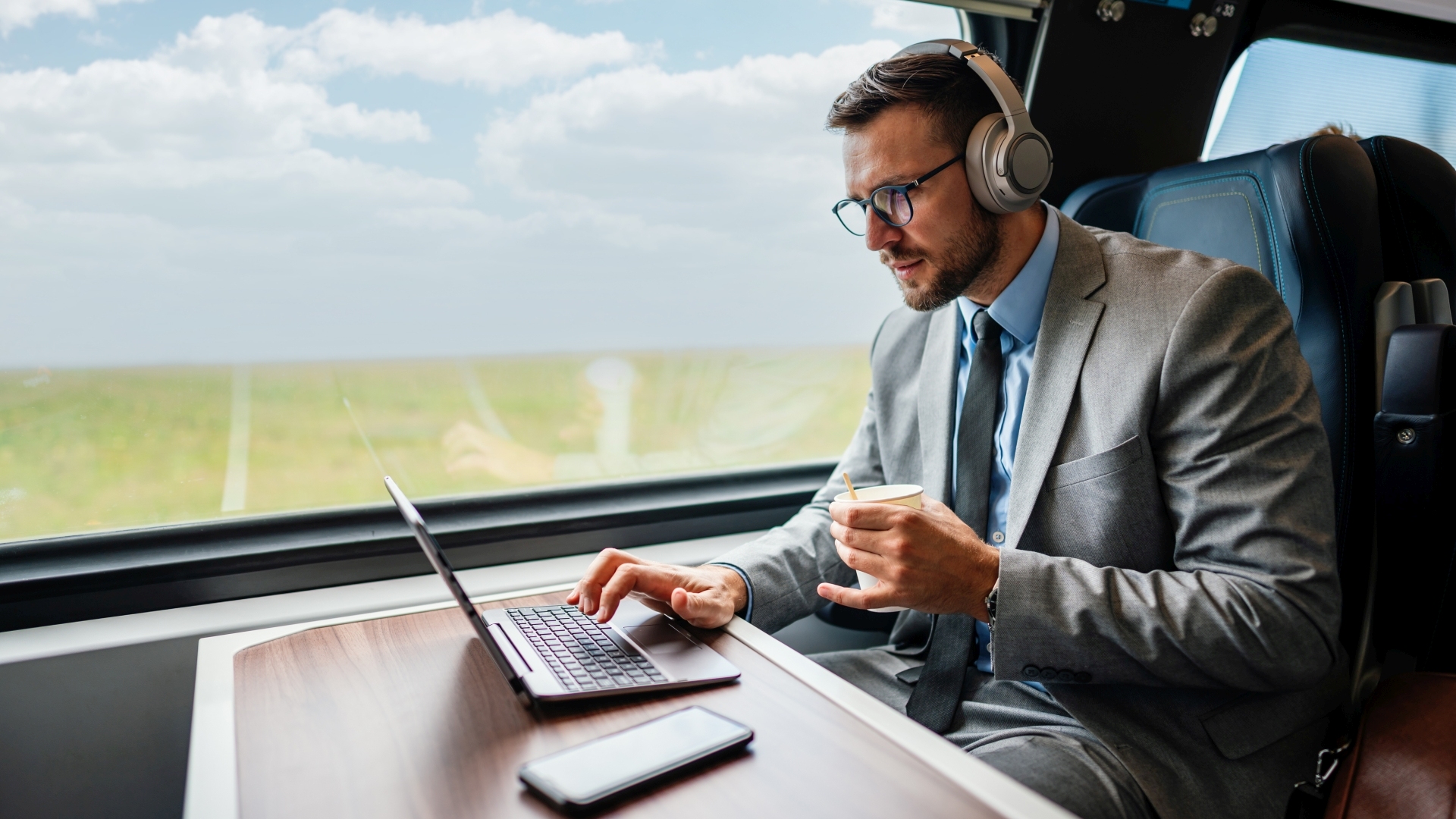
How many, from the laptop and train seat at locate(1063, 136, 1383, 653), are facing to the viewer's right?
1

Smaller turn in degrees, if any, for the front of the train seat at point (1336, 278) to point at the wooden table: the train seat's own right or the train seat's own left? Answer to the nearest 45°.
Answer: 0° — it already faces it

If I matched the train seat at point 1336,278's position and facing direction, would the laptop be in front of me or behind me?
in front

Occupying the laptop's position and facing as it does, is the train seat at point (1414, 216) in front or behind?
in front

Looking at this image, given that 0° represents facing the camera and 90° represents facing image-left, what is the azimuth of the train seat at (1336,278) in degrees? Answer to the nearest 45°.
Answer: approximately 45°

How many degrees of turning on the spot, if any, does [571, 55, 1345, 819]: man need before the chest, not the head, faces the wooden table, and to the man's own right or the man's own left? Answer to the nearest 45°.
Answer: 0° — they already face it

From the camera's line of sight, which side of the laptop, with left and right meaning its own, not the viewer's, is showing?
right

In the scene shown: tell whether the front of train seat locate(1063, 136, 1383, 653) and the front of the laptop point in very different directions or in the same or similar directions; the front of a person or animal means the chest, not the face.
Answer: very different directions

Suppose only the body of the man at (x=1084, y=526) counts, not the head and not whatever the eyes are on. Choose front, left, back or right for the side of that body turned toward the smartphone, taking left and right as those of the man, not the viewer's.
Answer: front

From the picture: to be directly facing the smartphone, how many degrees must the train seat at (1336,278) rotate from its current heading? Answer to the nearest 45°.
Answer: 0° — it already faces it
